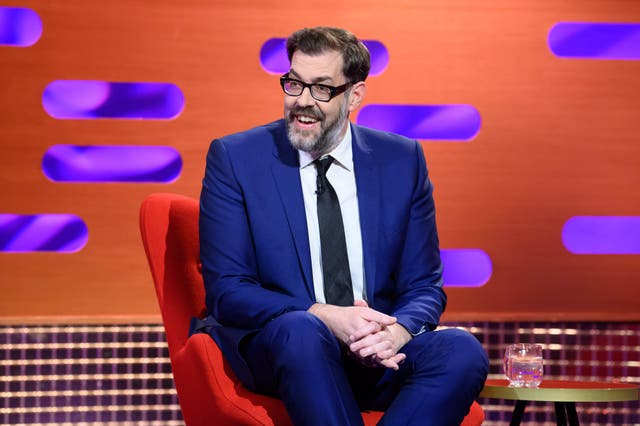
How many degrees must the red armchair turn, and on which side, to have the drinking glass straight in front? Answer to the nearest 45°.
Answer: approximately 45° to its left

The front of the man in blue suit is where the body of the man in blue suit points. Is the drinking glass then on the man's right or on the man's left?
on the man's left

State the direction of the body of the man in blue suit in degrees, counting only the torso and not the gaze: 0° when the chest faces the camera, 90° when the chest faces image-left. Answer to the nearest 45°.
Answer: approximately 0°

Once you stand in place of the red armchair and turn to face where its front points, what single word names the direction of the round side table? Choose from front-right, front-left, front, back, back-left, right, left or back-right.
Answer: front-left

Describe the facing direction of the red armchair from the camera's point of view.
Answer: facing the viewer and to the right of the viewer
